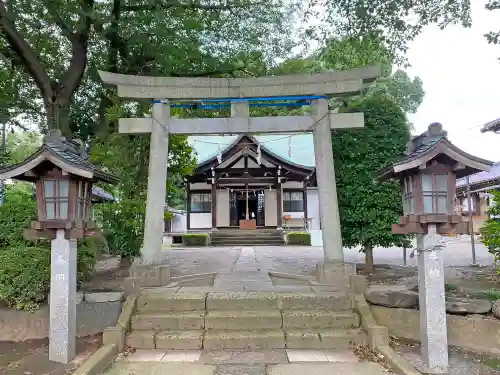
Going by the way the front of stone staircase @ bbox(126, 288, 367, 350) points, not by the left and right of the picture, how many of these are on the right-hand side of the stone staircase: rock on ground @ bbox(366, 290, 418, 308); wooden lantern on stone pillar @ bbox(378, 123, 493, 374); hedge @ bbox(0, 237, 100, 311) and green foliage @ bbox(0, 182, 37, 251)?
2

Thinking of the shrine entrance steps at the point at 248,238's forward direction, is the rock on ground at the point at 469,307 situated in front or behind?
in front

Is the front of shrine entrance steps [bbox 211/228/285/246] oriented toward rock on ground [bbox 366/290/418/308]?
yes

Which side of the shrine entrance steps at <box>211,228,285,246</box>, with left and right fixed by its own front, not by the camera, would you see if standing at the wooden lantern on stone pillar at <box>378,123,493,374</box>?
front

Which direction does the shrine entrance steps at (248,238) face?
toward the camera

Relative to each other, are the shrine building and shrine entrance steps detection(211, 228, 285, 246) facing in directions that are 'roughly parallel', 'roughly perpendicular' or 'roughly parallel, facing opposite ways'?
roughly parallel

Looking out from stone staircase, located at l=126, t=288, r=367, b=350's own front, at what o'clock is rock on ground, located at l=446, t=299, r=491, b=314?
The rock on ground is roughly at 9 o'clock from the stone staircase.

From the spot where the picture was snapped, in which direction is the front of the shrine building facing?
facing the viewer

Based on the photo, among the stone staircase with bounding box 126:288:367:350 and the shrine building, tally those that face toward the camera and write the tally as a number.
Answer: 2

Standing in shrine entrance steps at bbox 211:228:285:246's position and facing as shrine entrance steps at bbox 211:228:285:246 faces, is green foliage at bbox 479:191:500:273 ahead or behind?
ahead

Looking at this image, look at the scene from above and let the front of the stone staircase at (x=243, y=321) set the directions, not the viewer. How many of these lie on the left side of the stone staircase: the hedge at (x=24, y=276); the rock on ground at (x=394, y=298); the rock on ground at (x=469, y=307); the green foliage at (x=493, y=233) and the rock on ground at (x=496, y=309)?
4

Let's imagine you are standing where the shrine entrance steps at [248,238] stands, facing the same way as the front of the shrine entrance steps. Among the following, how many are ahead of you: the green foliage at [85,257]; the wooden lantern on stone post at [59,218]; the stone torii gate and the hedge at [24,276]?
4

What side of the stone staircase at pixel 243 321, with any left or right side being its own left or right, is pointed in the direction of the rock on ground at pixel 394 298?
left

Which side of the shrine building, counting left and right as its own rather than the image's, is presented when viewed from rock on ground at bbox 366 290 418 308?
front

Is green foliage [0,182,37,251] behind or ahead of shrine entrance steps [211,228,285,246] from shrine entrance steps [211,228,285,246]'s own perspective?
ahead
